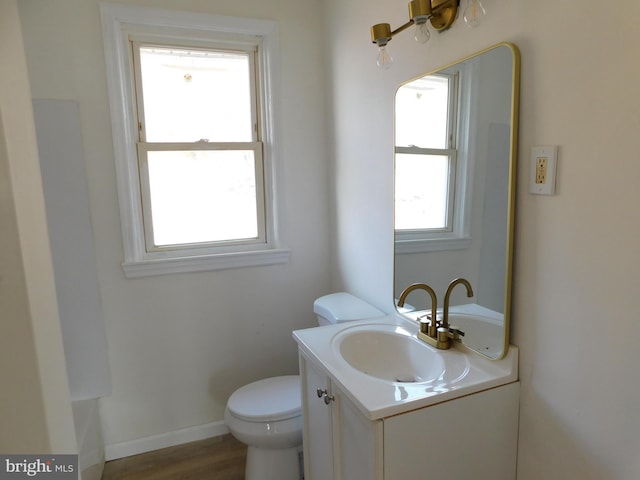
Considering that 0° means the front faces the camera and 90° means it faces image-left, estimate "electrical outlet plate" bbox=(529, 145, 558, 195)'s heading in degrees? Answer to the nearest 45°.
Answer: approximately 45°

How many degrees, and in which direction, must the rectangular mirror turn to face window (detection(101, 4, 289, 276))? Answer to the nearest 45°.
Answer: approximately 45° to its right

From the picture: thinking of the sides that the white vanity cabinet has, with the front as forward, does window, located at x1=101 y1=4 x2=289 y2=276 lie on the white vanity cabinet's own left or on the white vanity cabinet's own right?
on the white vanity cabinet's own right

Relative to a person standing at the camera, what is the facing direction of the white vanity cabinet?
facing the viewer and to the left of the viewer

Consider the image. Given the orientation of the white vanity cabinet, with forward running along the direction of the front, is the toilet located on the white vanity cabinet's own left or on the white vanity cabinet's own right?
on the white vanity cabinet's own right

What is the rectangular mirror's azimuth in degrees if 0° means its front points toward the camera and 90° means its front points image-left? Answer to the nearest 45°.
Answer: approximately 45°
